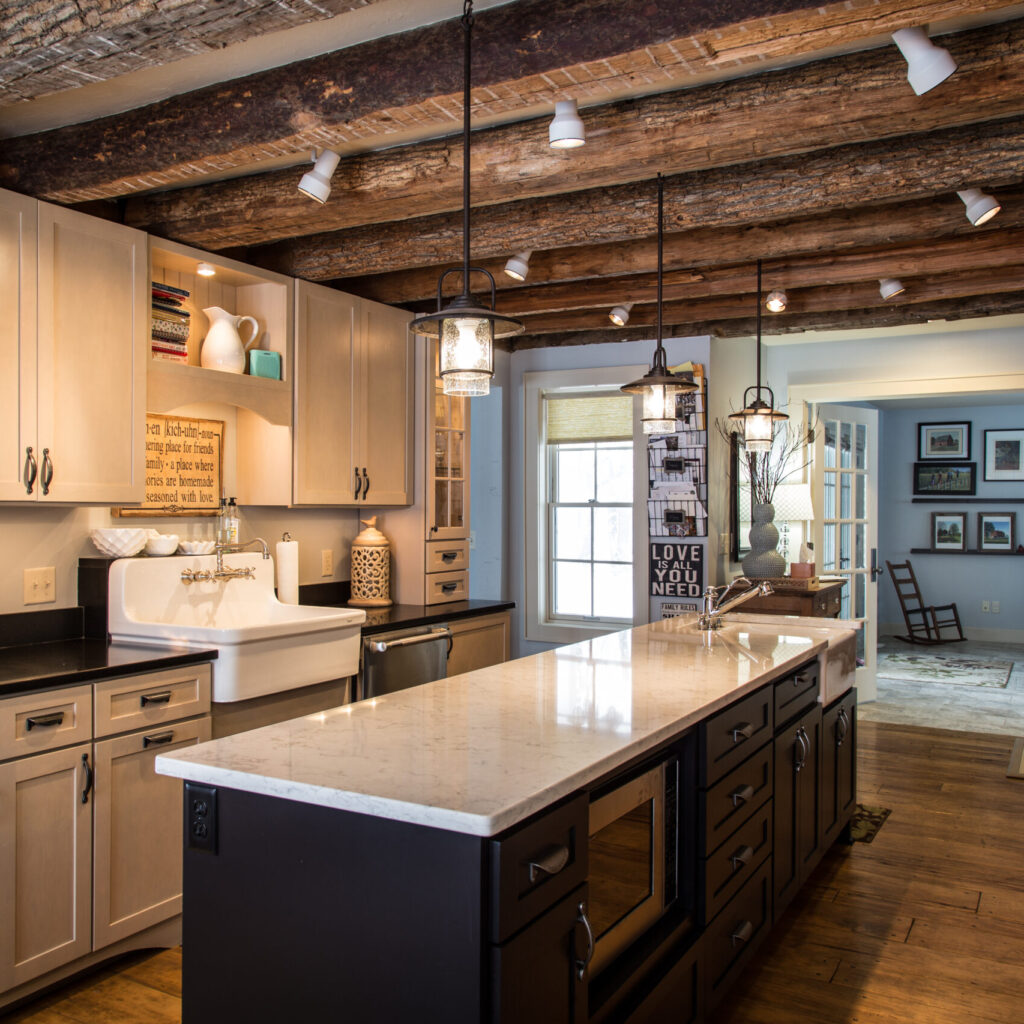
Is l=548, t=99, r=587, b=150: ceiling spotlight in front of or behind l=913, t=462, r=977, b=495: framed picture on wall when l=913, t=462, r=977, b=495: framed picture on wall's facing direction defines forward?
in front

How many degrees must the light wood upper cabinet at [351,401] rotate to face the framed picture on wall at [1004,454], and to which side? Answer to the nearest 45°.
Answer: approximately 90° to its left

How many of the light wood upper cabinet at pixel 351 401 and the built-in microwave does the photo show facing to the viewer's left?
0

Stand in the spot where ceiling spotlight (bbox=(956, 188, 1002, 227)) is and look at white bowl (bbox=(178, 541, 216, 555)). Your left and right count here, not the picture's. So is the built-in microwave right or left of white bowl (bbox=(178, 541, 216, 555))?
left

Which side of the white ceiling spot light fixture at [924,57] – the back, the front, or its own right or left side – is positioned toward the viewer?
right

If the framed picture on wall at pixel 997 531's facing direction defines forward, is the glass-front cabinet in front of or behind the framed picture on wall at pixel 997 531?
in front

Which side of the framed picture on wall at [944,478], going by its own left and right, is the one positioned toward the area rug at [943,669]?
front

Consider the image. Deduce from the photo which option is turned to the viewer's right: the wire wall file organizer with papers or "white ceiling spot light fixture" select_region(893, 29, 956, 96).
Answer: the white ceiling spot light fixture

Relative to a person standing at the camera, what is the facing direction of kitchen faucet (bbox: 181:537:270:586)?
facing the viewer and to the right of the viewer

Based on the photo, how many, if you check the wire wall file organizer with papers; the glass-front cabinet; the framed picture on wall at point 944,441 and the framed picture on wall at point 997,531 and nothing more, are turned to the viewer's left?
0

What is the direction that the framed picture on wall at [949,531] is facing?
toward the camera
